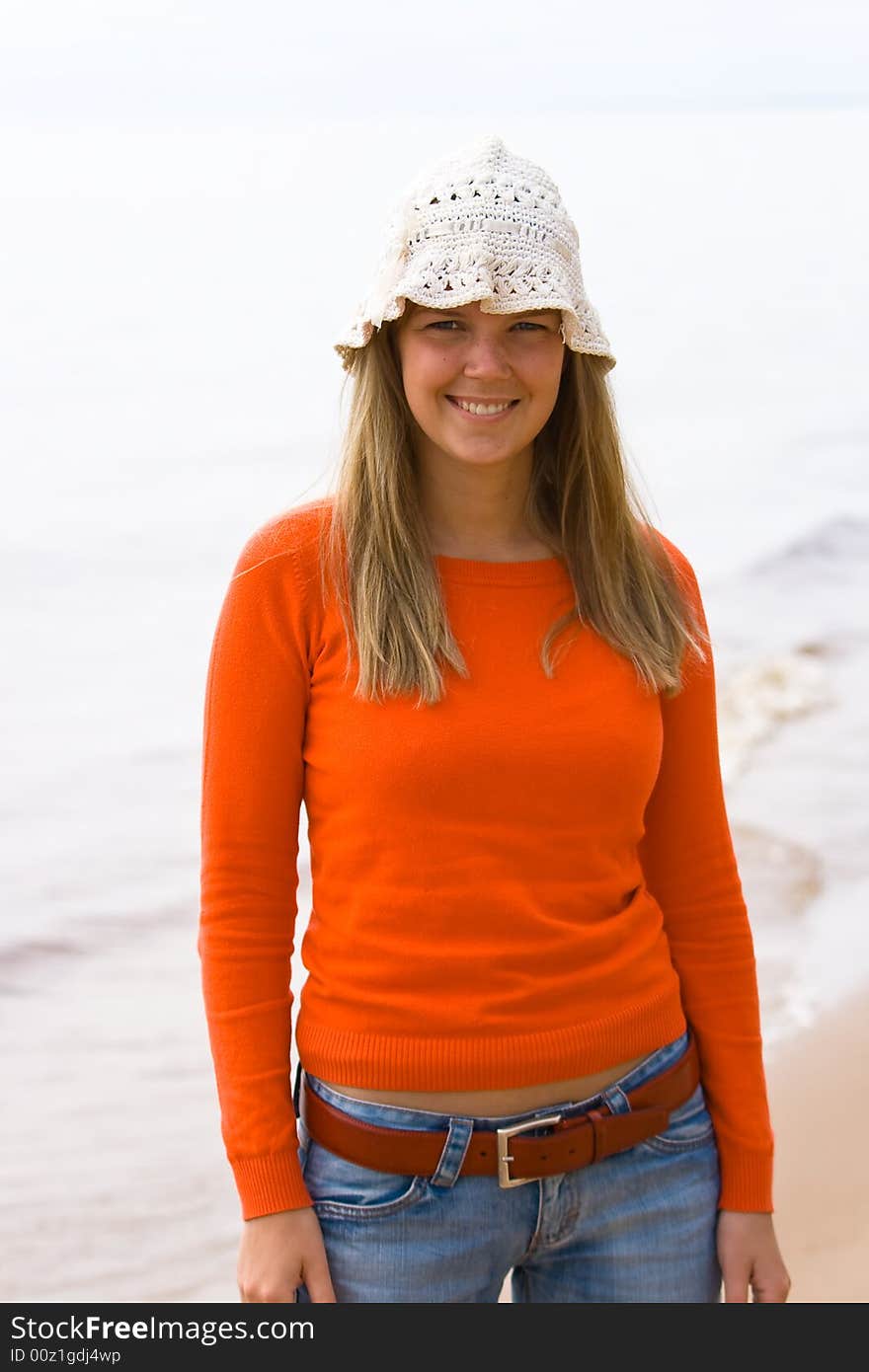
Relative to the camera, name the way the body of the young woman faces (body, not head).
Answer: toward the camera
